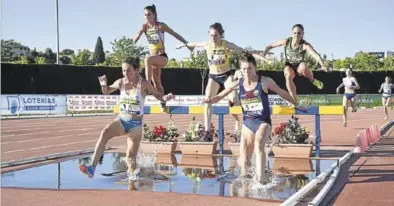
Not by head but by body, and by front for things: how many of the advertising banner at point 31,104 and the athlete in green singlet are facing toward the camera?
2

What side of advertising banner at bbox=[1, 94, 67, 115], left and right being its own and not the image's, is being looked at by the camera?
front

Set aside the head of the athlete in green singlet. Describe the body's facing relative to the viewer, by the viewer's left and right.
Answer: facing the viewer

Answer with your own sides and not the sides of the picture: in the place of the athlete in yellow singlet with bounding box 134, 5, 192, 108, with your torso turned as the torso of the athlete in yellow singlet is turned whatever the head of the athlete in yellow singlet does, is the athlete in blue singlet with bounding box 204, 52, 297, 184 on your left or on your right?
on your left

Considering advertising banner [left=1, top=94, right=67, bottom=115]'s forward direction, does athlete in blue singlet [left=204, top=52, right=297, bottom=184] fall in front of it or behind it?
in front

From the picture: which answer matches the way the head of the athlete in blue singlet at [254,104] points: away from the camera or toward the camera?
toward the camera

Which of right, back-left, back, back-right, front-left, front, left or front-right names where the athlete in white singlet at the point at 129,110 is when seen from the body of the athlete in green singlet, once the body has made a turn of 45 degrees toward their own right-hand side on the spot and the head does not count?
front

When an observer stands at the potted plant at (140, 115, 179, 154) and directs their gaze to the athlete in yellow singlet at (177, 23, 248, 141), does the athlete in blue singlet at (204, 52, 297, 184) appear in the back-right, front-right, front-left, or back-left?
front-right

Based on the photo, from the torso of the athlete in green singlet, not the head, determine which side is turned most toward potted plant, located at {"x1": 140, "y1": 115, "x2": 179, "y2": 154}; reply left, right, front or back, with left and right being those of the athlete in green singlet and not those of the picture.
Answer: right

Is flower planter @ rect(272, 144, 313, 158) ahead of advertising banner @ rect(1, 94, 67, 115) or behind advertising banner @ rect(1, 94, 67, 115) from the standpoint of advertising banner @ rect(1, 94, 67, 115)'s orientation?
ahead

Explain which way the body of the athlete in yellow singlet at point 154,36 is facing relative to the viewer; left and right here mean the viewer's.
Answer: facing the viewer and to the left of the viewer
